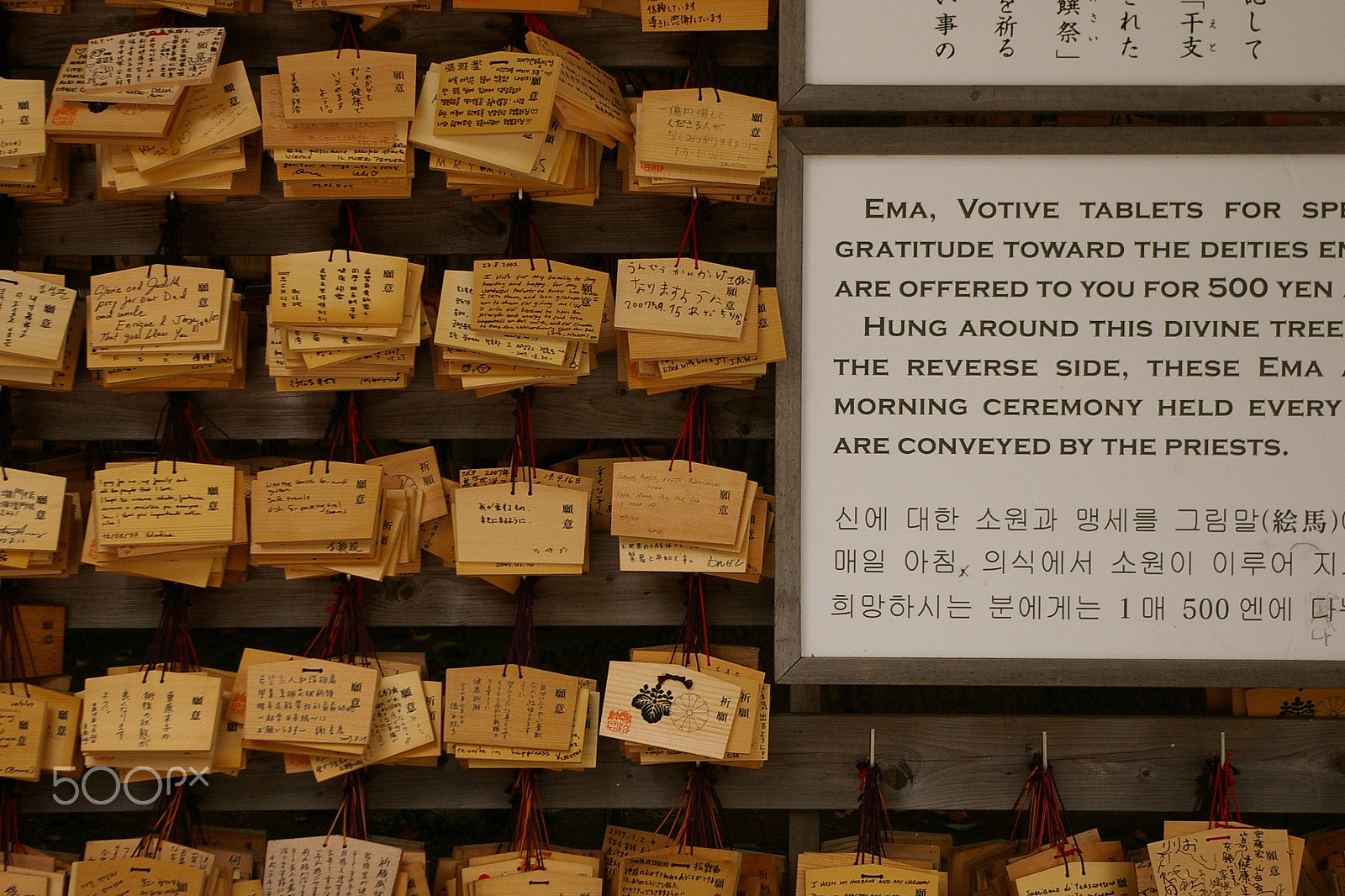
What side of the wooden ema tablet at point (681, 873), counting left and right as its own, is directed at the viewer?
front

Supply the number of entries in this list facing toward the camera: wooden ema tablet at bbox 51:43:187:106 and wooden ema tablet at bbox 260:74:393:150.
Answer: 2

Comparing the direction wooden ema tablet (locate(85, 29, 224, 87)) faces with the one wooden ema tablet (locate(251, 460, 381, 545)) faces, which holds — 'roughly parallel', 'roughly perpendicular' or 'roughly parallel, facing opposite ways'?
roughly parallel

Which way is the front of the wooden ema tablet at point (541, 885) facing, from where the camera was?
facing the viewer

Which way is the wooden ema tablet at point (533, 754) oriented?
toward the camera

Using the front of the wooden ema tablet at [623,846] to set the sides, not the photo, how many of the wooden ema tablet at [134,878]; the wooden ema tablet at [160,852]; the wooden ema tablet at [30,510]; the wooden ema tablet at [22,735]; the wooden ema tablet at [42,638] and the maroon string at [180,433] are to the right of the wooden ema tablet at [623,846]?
6

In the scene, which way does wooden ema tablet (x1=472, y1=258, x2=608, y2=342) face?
toward the camera

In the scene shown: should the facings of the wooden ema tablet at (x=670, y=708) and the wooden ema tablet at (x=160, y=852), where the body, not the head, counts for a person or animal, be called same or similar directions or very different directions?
same or similar directions

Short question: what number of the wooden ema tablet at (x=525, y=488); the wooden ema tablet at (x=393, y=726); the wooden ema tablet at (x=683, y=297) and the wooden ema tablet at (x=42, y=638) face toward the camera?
4

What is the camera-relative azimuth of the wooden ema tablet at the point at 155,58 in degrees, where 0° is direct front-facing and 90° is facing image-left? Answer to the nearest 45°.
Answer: approximately 0°

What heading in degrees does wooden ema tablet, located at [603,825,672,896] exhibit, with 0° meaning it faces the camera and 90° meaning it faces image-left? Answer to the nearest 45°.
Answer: approximately 0°
